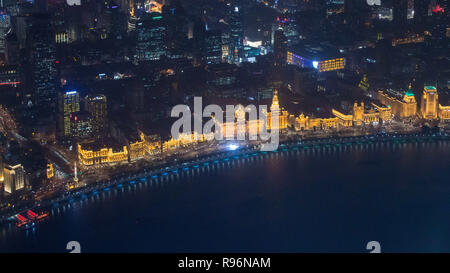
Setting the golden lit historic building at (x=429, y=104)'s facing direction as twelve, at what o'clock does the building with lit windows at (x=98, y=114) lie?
The building with lit windows is roughly at 2 o'clock from the golden lit historic building.

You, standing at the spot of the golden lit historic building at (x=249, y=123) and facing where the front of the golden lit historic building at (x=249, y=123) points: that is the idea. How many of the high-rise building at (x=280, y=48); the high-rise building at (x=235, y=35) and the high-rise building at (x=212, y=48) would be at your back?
3

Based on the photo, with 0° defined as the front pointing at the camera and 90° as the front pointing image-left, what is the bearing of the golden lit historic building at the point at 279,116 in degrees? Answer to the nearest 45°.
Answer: approximately 0°

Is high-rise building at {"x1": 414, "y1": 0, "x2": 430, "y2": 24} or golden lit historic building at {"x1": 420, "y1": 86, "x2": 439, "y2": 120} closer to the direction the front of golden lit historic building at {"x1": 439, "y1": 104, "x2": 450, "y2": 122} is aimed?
the golden lit historic building

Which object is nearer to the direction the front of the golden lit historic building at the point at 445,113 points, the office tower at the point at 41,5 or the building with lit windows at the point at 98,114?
the building with lit windows

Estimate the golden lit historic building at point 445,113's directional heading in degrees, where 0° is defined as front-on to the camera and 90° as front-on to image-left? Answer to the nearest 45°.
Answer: approximately 0°

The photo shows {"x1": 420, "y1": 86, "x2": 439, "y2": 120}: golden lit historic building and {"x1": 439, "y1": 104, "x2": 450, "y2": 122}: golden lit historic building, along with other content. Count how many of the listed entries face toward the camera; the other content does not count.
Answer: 2
